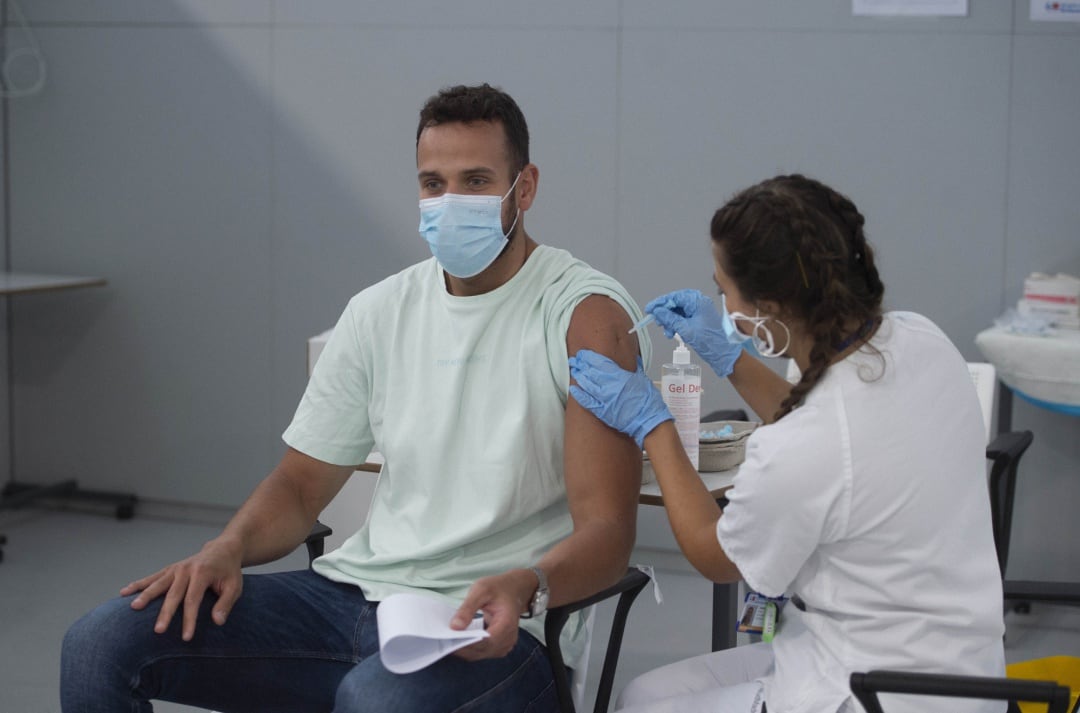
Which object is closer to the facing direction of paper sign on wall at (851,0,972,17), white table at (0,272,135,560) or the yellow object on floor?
the yellow object on floor

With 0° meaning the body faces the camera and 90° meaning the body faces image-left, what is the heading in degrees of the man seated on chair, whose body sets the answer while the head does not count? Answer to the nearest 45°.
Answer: approximately 45°

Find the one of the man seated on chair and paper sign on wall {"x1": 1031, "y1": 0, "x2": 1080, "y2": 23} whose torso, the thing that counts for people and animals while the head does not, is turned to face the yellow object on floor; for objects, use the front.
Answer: the paper sign on wall

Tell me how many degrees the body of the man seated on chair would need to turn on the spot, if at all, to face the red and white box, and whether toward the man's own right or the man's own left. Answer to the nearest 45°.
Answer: approximately 180°

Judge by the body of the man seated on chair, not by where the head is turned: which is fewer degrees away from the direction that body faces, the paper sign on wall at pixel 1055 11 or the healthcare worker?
the healthcare worker
